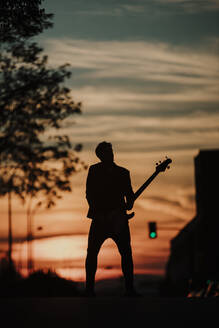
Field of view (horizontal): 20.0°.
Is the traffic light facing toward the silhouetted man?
yes

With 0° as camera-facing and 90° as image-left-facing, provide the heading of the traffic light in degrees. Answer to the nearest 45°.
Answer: approximately 0°
